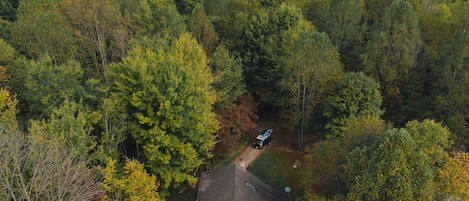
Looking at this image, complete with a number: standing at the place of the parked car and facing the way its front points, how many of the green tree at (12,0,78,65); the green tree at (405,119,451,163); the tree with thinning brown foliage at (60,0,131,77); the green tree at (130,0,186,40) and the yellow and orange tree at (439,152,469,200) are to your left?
2

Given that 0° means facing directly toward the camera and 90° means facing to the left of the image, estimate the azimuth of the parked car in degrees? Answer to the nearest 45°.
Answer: approximately 45°

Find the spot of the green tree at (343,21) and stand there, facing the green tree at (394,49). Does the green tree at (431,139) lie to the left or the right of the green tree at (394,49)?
right

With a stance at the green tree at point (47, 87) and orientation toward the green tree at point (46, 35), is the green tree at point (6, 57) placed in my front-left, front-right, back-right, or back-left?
front-left

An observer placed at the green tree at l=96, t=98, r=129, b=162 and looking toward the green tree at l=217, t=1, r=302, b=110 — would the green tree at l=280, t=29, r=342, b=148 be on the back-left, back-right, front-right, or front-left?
front-right

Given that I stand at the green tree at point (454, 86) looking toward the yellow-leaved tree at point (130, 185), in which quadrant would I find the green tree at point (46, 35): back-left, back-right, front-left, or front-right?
front-right

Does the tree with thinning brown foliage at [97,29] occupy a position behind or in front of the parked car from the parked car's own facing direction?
in front

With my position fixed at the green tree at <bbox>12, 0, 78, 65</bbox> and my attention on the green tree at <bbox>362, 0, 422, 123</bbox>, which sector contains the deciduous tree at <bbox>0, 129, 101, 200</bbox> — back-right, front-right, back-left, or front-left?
front-right
